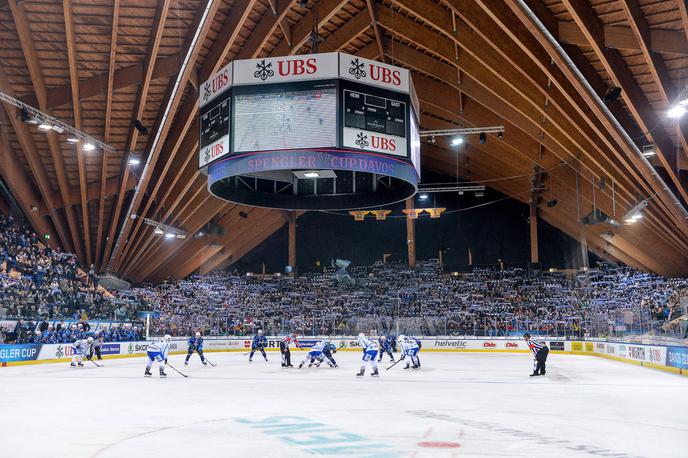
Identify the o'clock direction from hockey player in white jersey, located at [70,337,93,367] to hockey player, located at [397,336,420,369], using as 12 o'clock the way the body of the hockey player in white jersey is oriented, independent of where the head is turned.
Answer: The hockey player is roughly at 1 o'clock from the hockey player in white jersey.

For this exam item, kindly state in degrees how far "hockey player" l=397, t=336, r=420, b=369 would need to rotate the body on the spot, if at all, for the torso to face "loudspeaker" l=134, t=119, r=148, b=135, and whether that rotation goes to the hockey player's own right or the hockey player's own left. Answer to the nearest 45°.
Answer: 0° — they already face it

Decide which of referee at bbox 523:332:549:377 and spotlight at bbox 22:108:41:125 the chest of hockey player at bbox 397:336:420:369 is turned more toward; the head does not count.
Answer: the spotlight

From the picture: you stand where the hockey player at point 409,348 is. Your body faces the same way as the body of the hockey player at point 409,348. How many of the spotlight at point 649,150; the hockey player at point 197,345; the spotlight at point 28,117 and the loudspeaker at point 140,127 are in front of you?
3

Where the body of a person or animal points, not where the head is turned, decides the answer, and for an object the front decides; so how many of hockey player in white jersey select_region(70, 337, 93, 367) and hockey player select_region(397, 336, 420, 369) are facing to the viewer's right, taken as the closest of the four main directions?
1

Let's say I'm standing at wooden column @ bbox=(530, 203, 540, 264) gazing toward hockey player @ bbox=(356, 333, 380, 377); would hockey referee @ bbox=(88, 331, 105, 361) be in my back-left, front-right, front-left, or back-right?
front-right

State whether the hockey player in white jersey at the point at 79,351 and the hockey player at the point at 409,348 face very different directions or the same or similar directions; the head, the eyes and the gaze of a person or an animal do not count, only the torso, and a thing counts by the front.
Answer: very different directions

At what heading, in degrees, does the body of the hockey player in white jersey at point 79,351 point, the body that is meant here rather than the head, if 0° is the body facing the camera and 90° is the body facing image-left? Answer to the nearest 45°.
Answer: approximately 270°

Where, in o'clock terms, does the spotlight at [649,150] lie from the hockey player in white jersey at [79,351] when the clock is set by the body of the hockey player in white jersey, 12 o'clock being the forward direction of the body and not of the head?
The spotlight is roughly at 1 o'clock from the hockey player in white jersey.

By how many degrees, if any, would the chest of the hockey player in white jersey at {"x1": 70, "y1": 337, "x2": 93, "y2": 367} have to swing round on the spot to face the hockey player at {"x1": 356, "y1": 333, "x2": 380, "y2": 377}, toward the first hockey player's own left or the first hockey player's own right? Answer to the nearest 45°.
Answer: approximately 45° to the first hockey player's own right

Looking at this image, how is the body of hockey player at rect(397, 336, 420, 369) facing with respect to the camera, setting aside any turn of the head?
to the viewer's left
